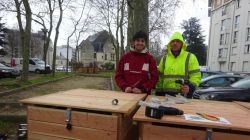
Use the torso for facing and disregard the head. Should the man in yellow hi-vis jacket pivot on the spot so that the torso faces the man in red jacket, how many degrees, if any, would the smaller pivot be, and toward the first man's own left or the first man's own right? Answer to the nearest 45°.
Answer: approximately 90° to the first man's own right

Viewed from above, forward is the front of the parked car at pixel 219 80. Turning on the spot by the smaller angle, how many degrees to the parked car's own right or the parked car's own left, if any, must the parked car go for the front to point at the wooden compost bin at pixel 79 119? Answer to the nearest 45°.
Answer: approximately 90° to the parked car's own left

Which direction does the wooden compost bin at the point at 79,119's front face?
toward the camera

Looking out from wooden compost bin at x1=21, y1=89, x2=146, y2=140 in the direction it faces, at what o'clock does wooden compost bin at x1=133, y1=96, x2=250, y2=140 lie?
wooden compost bin at x1=133, y1=96, x2=250, y2=140 is roughly at 10 o'clock from wooden compost bin at x1=21, y1=89, x2=146, y2=140.

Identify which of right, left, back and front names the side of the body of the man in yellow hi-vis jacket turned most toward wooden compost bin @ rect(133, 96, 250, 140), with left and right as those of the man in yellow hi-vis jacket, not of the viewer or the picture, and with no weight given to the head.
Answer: front

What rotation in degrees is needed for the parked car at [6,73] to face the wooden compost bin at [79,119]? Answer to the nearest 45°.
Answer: approximately 90° to its right

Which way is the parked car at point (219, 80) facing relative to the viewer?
to the viewer's left

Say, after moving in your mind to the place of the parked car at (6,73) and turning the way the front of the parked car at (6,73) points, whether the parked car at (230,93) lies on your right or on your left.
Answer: on your right

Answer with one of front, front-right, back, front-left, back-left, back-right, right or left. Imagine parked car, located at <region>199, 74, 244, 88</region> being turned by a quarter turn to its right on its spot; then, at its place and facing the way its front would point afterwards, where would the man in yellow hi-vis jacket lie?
back

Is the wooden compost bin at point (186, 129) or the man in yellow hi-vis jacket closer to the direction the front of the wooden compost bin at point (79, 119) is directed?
the wooden compost bin
